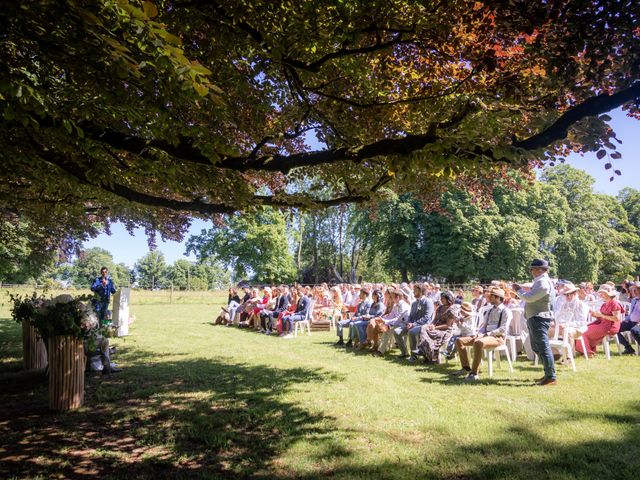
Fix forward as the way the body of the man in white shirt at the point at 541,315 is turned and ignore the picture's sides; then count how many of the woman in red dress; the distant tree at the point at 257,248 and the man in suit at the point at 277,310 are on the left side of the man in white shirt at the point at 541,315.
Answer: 0

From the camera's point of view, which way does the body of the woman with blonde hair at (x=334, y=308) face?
to the viewer's left

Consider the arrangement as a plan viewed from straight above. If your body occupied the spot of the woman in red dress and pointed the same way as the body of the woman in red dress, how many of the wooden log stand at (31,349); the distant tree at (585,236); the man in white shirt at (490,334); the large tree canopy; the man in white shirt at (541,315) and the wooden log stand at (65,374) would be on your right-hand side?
1

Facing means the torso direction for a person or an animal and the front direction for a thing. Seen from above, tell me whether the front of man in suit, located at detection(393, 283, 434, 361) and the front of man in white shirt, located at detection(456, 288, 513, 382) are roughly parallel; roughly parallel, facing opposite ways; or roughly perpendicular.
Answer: roughly parallel

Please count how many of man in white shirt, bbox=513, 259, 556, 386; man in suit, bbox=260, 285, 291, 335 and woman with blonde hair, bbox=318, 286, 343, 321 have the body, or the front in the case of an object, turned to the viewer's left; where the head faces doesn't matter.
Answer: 3

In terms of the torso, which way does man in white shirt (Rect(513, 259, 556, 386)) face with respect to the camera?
to the viewer's left

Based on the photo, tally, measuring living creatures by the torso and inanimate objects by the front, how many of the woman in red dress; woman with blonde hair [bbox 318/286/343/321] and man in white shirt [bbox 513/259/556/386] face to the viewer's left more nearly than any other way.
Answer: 3

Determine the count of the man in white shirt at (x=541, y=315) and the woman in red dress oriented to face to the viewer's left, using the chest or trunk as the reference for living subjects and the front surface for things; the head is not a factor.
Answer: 2

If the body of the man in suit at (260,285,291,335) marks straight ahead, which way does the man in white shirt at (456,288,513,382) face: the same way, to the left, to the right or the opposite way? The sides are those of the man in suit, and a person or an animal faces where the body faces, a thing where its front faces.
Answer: the same way

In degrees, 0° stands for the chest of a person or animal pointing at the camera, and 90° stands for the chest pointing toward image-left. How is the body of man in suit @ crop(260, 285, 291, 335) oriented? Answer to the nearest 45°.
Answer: approximately 90°

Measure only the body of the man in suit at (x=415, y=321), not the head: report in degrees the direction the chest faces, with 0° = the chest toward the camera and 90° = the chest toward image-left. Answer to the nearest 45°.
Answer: approximately 45°

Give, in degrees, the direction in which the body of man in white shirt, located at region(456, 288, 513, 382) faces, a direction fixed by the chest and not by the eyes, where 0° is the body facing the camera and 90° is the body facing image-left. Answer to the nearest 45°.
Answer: approximately 45°

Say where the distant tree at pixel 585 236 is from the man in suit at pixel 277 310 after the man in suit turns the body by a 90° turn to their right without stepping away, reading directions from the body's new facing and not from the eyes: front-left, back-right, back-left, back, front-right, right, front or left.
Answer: front-right

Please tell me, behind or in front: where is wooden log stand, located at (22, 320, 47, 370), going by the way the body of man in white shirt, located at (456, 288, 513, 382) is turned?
in front

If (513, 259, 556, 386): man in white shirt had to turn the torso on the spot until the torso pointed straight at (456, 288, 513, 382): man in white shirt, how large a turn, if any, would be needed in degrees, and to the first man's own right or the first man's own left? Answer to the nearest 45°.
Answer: approximately 45° to the first man's own right

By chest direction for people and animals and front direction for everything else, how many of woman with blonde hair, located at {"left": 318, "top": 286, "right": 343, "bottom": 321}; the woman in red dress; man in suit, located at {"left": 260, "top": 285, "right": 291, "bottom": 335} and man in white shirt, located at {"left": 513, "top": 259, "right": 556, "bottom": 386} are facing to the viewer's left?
4

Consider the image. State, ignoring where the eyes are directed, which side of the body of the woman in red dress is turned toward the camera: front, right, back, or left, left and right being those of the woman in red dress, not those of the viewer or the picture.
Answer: left
